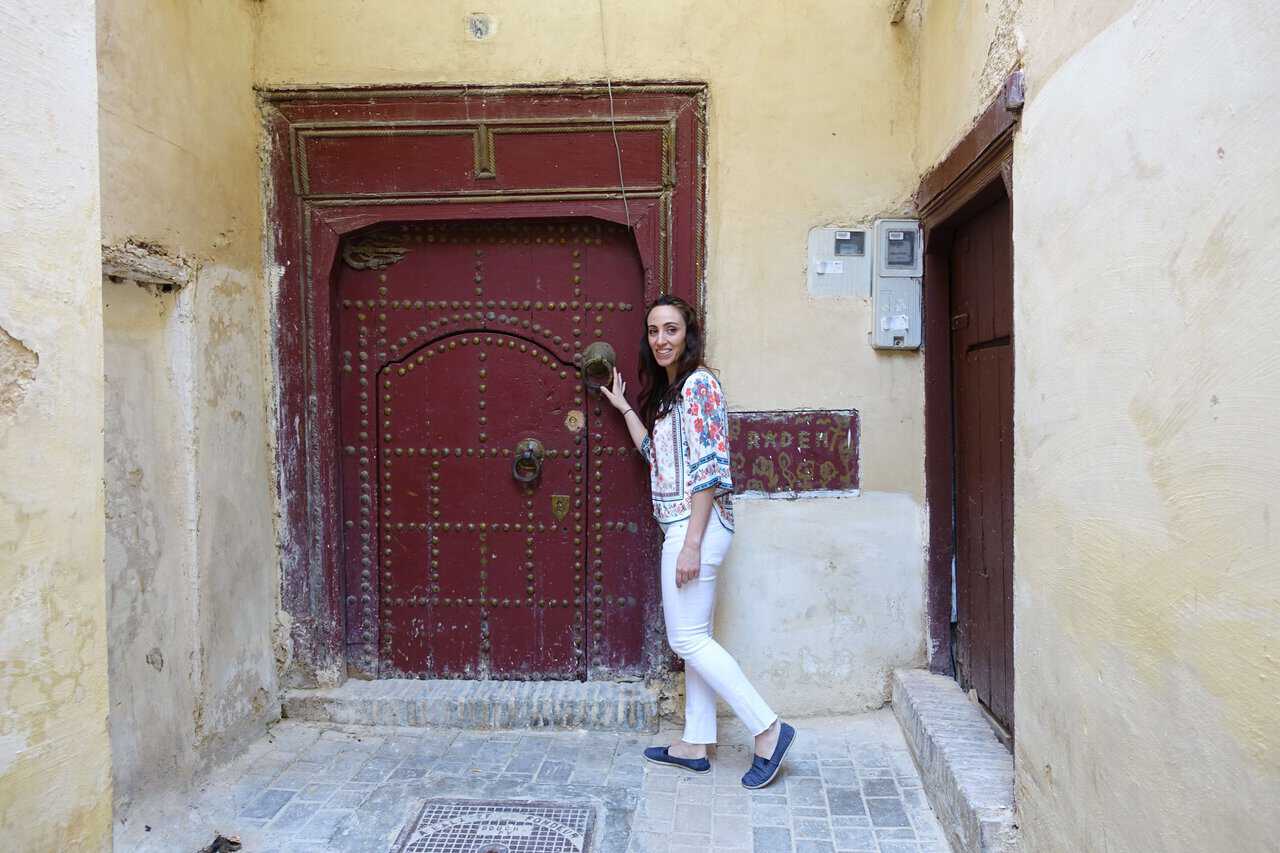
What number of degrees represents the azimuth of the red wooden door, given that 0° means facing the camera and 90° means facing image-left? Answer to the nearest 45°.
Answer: approximately 0°

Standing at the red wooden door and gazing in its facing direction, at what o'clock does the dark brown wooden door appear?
The dark brown wooden door is roughly at 10 o'clock from the red wooden door.

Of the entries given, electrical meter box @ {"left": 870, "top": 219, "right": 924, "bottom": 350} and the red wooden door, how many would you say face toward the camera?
2

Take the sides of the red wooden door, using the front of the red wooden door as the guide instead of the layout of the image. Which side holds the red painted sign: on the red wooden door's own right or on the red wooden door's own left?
on the red wooden door's own left
